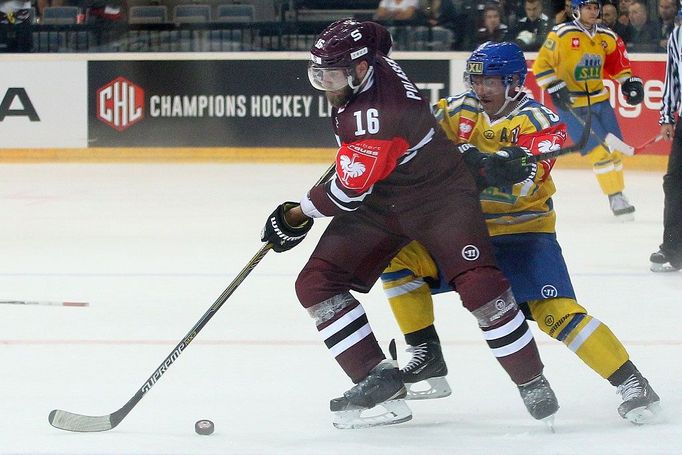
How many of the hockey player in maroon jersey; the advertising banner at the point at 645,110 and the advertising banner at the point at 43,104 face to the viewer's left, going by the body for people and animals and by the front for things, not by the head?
1

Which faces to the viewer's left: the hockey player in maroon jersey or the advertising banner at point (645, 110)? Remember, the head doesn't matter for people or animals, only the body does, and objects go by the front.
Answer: the hockey player in maroon jersey

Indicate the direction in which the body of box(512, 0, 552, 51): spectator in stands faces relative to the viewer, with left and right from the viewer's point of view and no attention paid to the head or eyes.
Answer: facing the viewer

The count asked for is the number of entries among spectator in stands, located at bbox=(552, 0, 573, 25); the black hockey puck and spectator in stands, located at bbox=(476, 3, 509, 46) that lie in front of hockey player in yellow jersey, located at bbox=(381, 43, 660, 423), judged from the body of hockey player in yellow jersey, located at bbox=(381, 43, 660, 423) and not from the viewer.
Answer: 1

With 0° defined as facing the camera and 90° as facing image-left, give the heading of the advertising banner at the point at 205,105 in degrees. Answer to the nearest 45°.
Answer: approximately 0°

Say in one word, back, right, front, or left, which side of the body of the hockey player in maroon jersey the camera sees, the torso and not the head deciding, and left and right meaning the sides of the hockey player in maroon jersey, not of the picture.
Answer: left

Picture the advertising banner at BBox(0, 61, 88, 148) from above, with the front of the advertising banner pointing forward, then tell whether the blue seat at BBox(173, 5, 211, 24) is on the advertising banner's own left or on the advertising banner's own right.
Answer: on the advertising banner's own left

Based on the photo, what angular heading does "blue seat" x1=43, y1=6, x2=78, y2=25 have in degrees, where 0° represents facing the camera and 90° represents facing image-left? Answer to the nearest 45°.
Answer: approximately 0°

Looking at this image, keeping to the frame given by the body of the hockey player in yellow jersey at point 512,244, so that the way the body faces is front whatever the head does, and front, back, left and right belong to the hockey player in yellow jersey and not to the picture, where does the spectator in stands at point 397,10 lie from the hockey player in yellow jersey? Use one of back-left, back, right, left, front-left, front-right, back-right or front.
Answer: back-right

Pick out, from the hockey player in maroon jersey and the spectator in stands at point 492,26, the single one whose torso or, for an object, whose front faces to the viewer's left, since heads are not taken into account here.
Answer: the hockey player in maroon jersey

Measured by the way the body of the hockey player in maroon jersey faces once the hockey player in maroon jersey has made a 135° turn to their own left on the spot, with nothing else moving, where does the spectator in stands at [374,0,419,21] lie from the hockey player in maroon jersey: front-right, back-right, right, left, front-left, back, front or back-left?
back-left

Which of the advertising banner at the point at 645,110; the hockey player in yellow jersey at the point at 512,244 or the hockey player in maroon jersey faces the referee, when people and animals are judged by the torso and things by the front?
the advertising banner

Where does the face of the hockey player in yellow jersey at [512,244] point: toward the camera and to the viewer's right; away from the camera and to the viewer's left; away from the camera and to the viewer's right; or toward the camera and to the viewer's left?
toward the camera and to the viewer's left
